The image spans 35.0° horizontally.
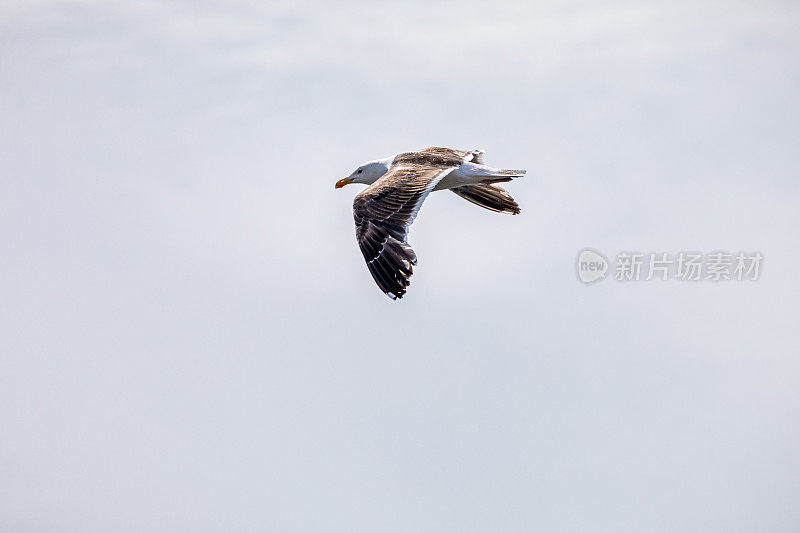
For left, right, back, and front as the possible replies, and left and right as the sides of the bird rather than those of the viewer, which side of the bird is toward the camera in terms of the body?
left
